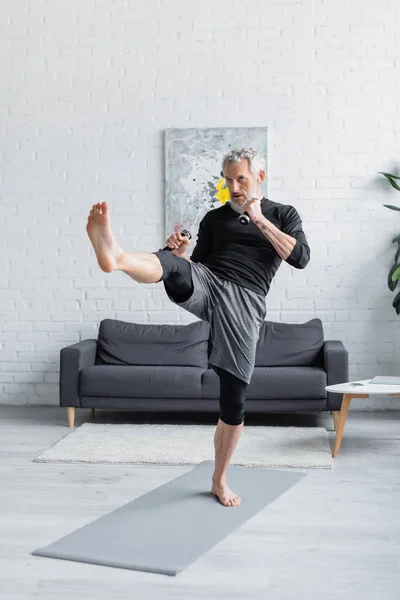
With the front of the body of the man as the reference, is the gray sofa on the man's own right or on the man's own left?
on the man's own right

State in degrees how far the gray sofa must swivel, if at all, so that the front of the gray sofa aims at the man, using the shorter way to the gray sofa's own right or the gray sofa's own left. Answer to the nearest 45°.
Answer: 0° — it already faces them

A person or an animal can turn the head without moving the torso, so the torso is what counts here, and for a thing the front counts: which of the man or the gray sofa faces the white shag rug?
the gray sofa

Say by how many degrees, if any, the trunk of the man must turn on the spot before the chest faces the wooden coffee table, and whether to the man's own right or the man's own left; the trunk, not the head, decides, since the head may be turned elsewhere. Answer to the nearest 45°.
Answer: approximately 180°

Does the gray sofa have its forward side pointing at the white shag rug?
yes

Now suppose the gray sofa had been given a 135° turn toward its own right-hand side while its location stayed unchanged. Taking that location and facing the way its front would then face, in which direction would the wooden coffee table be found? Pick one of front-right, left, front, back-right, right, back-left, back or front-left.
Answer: back

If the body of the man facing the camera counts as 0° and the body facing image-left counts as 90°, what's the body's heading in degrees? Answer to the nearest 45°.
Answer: approximately 45°

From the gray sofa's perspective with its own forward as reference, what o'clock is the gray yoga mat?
The gray yoga mat is roughly at 12 o'clock from the gray sofa.

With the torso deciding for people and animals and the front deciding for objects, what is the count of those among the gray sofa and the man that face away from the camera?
0
